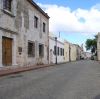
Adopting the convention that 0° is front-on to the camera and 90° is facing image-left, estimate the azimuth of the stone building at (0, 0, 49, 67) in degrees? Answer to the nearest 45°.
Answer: approximately 315°
